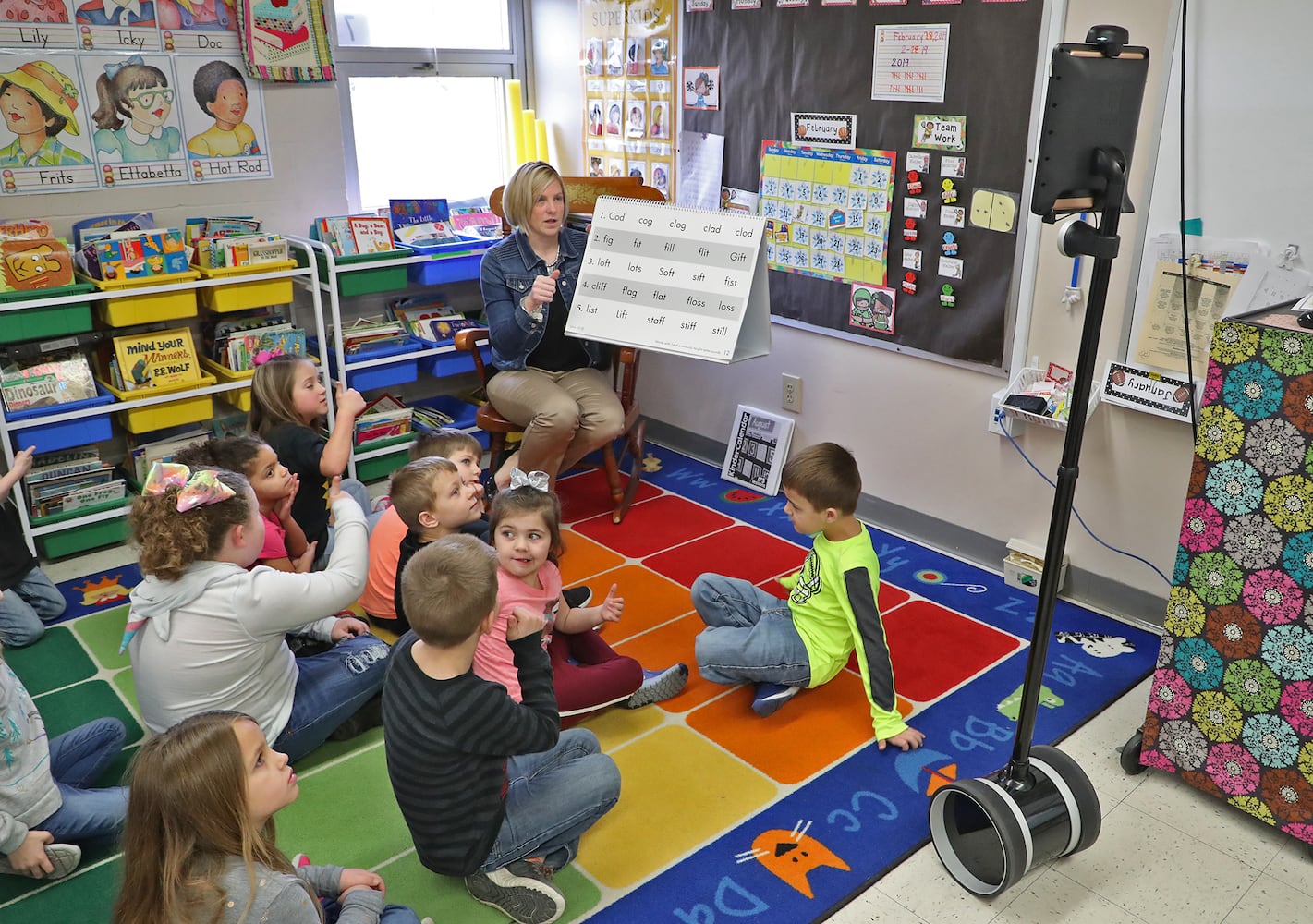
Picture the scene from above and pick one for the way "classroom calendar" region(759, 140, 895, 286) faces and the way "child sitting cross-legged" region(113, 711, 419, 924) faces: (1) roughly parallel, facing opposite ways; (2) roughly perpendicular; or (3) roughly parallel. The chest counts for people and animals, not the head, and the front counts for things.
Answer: roughly parallel, facing opposite ways

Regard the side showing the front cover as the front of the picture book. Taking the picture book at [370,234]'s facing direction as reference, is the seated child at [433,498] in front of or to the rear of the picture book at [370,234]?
in front

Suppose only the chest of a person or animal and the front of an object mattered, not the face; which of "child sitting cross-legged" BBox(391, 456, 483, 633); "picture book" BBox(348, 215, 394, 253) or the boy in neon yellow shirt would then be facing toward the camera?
the picture book

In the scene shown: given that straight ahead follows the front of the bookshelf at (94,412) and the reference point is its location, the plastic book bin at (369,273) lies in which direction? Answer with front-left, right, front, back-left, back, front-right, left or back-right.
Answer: left

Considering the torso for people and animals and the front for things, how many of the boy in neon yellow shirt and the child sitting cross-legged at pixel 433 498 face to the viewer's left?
1

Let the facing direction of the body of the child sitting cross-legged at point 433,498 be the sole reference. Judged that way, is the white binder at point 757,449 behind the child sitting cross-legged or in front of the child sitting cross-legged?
in front

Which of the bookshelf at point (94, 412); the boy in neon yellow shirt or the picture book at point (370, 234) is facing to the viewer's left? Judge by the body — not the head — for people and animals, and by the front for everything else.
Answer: the boy in neon yellow shirt

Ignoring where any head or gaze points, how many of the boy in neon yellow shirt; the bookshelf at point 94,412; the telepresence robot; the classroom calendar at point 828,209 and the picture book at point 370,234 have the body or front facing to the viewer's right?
0

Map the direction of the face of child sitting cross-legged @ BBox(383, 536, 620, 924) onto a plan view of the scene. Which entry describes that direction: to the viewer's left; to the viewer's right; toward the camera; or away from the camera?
away from the camera

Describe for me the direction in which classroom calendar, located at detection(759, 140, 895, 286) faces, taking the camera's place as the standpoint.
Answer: facing the viewer and to the left of the viewer

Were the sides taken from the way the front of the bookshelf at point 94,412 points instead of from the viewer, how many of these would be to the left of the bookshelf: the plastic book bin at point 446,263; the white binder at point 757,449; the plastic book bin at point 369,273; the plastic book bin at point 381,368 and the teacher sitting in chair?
5

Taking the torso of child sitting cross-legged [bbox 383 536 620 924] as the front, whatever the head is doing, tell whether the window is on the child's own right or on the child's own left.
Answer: on the child's own left

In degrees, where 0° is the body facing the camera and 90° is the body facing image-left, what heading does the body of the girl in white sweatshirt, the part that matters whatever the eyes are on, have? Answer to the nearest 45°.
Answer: approximately 225°

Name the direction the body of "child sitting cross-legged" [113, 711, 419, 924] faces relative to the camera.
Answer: to the viewer's right

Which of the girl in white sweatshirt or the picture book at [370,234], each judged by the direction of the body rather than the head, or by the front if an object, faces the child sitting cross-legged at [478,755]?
the picture book

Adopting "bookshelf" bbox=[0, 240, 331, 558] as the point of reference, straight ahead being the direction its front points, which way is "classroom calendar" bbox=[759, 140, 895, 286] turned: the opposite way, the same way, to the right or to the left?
to the right

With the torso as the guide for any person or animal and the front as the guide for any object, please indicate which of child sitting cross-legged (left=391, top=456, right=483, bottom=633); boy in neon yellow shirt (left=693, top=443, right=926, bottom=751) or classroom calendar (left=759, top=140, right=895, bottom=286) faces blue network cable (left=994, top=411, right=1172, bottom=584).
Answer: the child sitting cross-legged

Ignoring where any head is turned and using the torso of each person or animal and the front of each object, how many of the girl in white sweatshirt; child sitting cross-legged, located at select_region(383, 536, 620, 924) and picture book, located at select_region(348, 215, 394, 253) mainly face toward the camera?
1

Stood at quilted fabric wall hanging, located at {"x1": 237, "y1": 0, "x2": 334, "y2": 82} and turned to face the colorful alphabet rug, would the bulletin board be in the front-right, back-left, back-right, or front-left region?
front-left

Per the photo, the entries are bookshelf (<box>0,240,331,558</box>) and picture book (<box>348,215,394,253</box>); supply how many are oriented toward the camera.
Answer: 2
